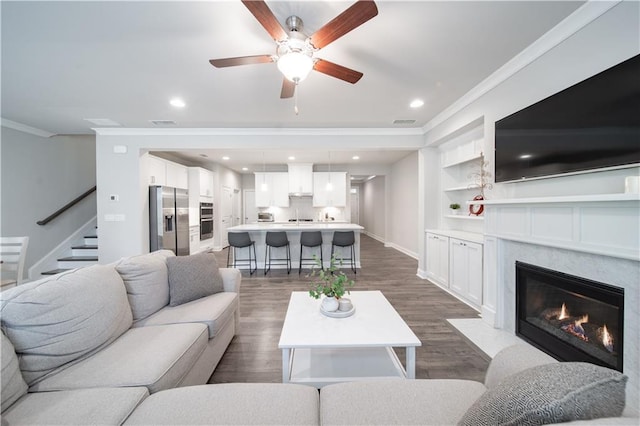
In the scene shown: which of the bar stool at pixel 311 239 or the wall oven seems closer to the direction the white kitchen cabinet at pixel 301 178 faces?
the bar stool

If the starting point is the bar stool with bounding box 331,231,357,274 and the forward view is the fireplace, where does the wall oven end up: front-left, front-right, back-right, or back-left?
back-right

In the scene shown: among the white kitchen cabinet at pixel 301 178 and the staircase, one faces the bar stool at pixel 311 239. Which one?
the white kitchen cabinet

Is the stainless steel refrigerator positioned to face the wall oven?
no

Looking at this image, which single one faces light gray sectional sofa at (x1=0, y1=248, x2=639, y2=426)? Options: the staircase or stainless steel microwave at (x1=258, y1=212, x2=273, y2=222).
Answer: the stainless steel microwave

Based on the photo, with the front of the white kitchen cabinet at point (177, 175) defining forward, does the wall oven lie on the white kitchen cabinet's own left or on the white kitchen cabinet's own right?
on the white kitchen cabinet's own left

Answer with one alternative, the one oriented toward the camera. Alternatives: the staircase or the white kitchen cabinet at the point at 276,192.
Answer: the white kitchen cabinet

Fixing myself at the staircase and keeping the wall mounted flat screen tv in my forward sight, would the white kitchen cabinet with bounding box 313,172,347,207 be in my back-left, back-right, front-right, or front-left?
front-left

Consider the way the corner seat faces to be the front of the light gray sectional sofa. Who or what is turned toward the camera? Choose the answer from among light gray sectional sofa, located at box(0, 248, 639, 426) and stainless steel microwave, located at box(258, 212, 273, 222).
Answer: the stainless steel microwave

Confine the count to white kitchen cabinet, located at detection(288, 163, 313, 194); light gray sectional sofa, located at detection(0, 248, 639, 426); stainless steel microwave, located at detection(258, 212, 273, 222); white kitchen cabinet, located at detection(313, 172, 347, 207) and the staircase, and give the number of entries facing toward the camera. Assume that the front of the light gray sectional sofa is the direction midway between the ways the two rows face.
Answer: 3

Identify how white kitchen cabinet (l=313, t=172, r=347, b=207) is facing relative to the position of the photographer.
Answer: facing the viewer

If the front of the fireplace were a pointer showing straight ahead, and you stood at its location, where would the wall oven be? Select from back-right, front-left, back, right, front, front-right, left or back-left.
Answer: front-right

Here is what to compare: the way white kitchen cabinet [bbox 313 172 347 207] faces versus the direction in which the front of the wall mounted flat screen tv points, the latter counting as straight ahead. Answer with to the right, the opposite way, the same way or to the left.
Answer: to the left

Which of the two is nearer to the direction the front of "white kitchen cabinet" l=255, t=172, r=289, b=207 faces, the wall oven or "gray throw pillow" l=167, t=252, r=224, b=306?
the gray throw pillow

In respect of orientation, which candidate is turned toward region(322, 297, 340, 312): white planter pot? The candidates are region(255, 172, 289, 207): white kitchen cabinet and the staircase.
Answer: the white kitchen cabinet

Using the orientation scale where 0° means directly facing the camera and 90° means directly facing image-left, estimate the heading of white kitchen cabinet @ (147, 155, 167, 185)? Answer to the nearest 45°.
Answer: approximately 315°

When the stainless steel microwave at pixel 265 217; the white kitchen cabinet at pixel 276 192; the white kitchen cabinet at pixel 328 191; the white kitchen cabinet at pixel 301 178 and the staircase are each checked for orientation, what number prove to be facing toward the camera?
4

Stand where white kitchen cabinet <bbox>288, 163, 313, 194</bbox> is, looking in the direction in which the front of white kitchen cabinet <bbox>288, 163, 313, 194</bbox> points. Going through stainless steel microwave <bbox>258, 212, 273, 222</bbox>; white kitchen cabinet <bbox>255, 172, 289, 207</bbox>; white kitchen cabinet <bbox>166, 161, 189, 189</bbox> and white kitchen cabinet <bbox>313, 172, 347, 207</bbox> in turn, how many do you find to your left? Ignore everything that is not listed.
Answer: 1

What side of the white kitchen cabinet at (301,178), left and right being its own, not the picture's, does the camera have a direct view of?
front
